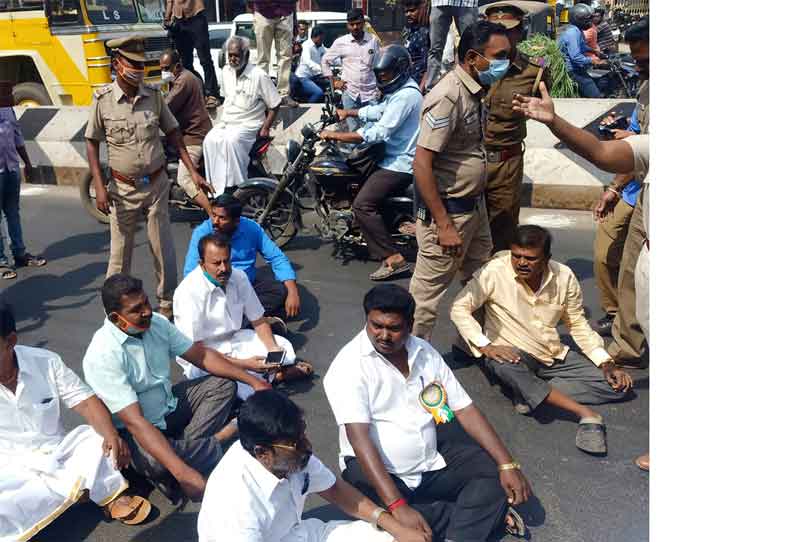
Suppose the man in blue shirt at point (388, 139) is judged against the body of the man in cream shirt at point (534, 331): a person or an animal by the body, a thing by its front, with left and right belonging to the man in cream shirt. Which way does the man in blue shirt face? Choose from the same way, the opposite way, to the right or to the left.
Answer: to the right

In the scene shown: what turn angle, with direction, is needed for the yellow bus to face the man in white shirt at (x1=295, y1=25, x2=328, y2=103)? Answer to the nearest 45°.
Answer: approximately 45° to its left

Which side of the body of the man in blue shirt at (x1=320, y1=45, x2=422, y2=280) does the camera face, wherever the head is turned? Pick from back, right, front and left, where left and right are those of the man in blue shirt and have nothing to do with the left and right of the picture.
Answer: left

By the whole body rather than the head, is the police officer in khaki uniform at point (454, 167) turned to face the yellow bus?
no

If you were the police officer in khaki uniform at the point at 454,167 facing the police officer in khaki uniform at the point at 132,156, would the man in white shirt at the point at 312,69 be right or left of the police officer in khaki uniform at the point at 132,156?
right

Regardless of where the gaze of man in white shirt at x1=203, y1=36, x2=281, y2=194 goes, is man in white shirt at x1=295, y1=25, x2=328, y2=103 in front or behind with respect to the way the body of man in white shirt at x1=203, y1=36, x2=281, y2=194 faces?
behind

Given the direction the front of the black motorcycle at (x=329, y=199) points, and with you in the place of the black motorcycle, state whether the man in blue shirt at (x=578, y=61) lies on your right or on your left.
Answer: on your right

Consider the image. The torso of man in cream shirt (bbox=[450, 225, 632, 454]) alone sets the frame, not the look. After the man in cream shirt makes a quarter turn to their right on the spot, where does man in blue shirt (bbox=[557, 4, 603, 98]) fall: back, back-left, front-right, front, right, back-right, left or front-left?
right

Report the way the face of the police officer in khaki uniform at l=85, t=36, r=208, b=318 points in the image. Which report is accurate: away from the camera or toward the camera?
toward the camera

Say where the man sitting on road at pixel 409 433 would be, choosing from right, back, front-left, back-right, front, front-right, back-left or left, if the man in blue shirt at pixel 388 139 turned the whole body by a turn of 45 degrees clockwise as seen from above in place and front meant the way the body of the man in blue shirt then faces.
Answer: back-left

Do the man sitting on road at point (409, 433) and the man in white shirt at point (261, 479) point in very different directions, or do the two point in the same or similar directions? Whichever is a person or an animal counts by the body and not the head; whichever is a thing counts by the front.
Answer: same or similar directions

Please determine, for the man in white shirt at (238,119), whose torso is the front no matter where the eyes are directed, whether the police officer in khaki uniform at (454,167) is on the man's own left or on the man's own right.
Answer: on the man's own left

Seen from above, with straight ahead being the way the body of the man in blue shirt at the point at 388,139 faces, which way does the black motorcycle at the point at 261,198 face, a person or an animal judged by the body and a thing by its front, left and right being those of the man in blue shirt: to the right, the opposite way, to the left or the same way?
the same way

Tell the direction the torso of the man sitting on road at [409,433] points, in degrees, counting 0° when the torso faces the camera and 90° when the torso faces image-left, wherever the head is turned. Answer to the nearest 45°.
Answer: approximately 315°

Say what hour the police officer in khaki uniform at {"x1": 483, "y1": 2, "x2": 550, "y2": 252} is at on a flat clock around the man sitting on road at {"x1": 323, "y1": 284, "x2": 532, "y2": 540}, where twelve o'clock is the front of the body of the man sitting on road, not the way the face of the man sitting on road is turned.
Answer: The police officer in khaki uniform is roughly at 8 o'clock from the man sitting on road.

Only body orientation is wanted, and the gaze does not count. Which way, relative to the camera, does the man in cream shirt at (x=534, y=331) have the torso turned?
toward the camera
